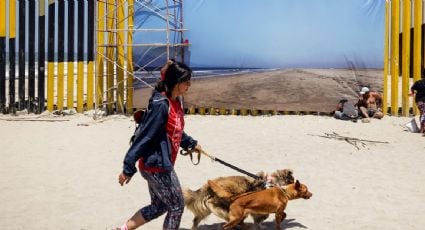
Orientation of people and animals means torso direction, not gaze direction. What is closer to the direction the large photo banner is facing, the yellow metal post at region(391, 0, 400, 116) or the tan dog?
the tan dog

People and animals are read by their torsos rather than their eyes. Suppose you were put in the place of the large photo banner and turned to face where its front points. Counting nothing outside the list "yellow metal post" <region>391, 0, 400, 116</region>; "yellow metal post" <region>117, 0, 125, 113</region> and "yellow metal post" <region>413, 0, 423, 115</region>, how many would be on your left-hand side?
2

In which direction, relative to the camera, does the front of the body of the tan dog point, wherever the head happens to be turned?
to the viewer's right

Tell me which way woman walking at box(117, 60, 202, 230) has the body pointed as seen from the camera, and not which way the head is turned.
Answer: to the viewer's right

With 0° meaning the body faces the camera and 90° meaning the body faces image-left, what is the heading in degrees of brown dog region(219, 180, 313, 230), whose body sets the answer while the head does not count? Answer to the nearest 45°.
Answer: approximately 270°

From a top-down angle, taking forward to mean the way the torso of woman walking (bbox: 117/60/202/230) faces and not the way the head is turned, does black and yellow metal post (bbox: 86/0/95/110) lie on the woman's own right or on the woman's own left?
on the woman's own left

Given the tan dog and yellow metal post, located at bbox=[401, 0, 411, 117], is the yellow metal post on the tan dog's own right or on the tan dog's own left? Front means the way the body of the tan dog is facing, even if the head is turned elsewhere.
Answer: on the tan dog's own left

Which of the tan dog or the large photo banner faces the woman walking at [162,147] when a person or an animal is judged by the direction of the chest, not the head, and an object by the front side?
the large photo banner

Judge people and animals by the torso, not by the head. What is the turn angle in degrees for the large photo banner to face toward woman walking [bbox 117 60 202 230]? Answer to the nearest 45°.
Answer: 0° — it already faces them
